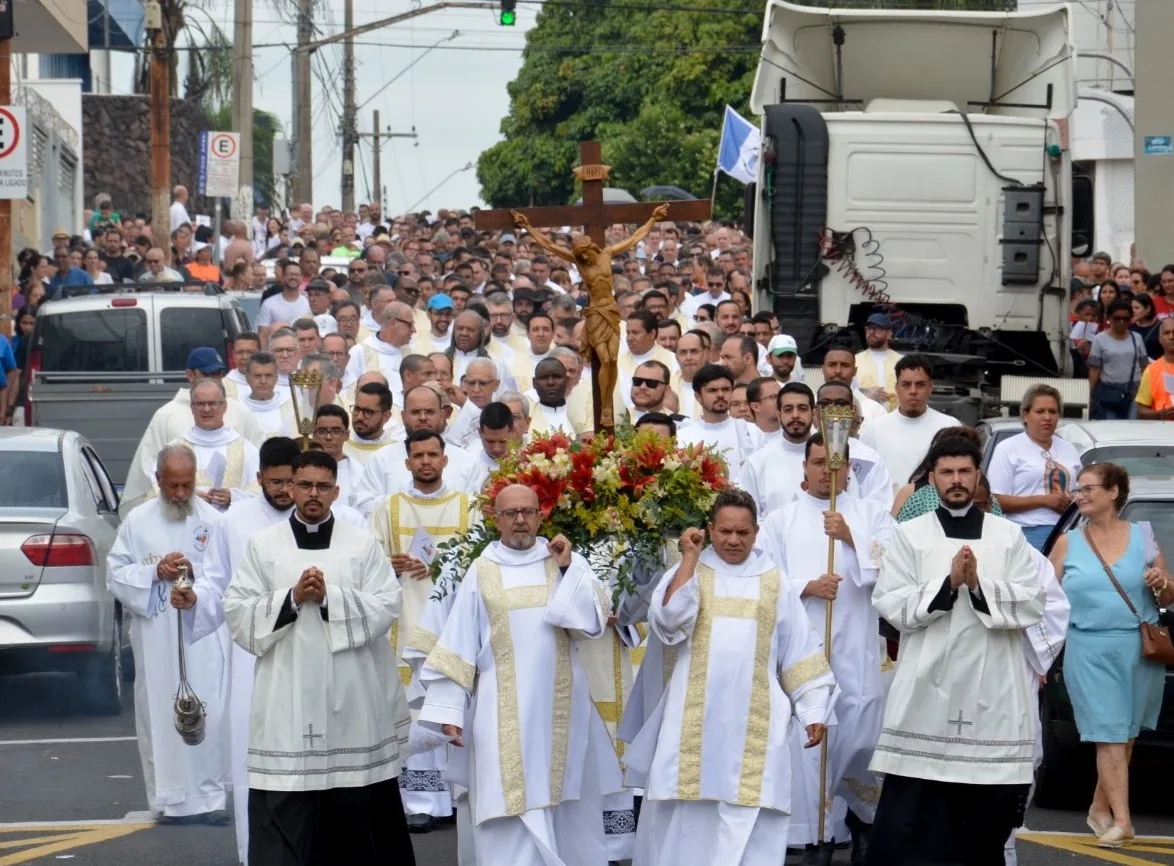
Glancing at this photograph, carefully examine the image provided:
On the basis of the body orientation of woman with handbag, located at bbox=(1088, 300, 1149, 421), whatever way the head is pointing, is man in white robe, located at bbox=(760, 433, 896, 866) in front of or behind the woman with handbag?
in front

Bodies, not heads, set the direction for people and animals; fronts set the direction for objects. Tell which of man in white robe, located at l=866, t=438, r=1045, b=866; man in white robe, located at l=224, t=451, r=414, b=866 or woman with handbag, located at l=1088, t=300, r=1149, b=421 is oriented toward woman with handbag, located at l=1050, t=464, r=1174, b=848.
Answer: woman with handbag, located at l=1088, t=300, r=1149, b=421

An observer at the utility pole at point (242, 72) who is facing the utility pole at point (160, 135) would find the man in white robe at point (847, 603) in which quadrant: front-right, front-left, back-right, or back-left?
front-left

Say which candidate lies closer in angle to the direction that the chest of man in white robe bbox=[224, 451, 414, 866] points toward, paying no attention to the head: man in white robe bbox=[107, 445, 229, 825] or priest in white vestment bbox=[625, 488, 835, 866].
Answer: the priest in white vestment

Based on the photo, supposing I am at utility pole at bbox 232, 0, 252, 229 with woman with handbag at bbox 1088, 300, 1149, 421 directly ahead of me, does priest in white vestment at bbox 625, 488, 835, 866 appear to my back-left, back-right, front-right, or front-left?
front-right

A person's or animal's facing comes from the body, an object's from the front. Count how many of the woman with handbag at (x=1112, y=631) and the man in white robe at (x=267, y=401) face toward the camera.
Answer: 2

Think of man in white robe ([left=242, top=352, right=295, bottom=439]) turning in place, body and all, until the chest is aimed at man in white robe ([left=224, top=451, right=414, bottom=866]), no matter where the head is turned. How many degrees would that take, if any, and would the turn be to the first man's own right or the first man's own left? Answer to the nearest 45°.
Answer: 0° — they already face them

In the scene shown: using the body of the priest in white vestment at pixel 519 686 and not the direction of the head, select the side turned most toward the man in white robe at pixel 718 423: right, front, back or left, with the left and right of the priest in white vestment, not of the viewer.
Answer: back

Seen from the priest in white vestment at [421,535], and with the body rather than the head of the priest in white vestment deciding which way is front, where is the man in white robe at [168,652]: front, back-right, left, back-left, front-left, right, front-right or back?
right

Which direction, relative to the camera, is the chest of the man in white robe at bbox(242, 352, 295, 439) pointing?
toward the camera

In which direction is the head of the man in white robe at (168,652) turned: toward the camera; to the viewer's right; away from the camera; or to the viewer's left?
toward the camera

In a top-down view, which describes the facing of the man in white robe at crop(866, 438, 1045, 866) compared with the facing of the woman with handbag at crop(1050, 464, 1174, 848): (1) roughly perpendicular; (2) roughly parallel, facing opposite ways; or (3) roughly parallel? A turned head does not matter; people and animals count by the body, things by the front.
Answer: roughly parallel

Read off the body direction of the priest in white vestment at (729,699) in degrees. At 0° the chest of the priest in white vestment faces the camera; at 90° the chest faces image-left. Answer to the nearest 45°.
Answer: approximately 0°

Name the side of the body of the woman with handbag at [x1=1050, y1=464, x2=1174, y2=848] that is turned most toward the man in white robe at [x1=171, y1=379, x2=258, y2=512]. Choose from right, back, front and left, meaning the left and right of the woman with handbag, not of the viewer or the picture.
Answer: right

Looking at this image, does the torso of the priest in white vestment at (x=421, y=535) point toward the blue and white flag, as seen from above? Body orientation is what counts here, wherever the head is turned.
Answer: no

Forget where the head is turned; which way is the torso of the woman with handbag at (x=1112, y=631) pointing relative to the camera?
toward the camera

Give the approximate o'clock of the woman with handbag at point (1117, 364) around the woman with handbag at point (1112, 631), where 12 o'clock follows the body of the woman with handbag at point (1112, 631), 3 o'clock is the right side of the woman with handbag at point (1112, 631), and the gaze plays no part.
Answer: the woman with handbag at point (1117, 364) is roughly at 6 o'clock from the woman with handbag at point (1112, 631).

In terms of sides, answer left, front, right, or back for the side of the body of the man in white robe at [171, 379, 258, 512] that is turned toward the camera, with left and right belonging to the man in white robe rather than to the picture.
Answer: front
